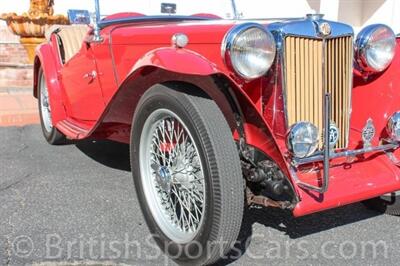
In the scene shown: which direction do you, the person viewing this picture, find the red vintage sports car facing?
facing the viewer and to the right of the viewer
